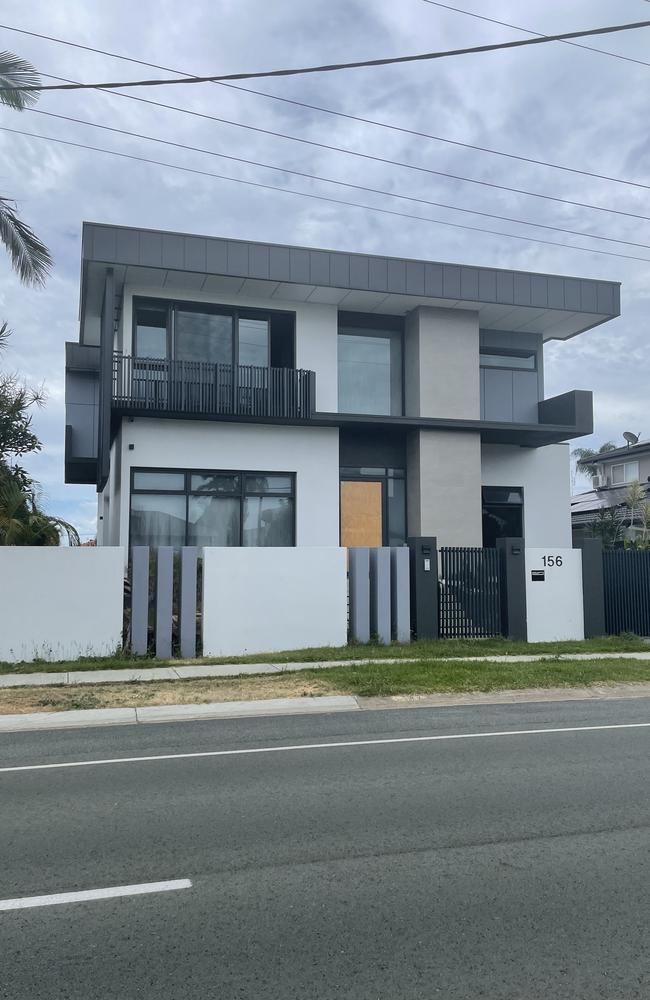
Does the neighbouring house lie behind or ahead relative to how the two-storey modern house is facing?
behind

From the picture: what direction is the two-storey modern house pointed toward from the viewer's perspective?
toward the camera

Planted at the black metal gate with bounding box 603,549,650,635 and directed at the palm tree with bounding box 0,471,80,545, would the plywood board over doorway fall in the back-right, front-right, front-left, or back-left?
front-right

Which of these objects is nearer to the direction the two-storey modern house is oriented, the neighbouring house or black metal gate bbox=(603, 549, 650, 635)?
the black metal gate

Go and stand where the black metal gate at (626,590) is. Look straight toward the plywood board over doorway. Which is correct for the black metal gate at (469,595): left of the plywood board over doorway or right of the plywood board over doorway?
left

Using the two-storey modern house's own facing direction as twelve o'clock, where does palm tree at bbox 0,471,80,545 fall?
The palm tree is roughly at 2 o'clock from the two-storey modern house.

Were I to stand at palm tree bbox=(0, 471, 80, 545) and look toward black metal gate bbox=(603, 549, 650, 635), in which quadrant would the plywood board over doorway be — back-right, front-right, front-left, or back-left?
front-left

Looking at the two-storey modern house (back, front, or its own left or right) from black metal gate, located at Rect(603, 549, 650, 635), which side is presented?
front
